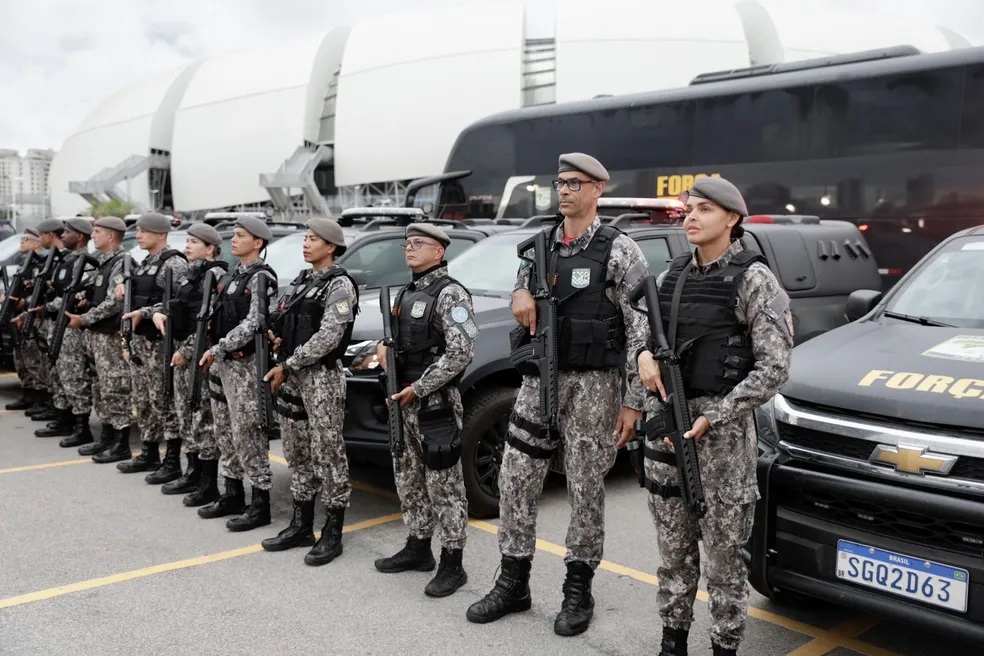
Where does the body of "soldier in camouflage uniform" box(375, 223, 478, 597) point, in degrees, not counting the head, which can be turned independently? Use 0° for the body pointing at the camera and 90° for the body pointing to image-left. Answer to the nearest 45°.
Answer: approximately 45°

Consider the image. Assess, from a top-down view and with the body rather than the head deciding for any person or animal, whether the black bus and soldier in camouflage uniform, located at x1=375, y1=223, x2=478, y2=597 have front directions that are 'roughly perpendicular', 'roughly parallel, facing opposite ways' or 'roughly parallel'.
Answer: roughly perpendicular

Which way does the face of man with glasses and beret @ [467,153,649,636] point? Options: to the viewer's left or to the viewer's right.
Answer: to the viewer's left

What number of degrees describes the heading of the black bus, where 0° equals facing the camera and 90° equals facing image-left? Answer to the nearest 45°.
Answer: approximately 135°

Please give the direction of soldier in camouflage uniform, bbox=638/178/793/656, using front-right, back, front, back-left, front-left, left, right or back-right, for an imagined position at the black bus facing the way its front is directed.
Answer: back-left

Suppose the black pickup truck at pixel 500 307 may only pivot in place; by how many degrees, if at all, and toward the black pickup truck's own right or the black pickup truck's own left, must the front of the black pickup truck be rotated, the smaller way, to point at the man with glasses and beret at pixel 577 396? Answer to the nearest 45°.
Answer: approximately 45° to the black pickup truck's own left

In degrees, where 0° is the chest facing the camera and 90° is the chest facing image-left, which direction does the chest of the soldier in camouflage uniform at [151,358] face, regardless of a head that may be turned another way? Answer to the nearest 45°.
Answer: approximately 45°

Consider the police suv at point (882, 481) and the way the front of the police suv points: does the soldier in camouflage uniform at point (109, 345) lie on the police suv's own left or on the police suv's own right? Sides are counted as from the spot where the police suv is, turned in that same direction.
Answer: on the police suv's own right

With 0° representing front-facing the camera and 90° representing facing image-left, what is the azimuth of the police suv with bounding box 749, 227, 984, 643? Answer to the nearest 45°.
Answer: approximately 45°

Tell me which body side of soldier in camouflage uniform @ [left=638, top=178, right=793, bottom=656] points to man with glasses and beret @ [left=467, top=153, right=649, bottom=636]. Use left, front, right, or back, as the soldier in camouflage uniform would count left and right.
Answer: right
